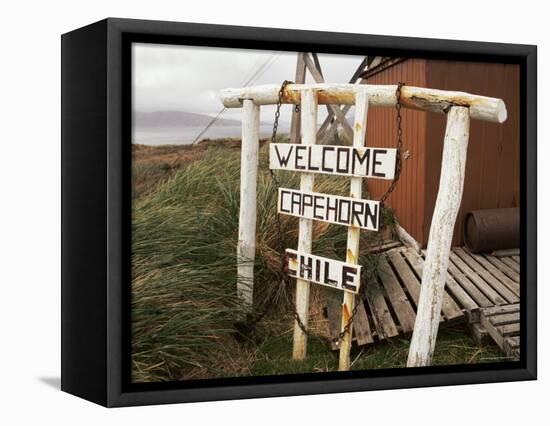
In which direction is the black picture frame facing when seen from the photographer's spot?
facing the viewer and to the right of the viewer
